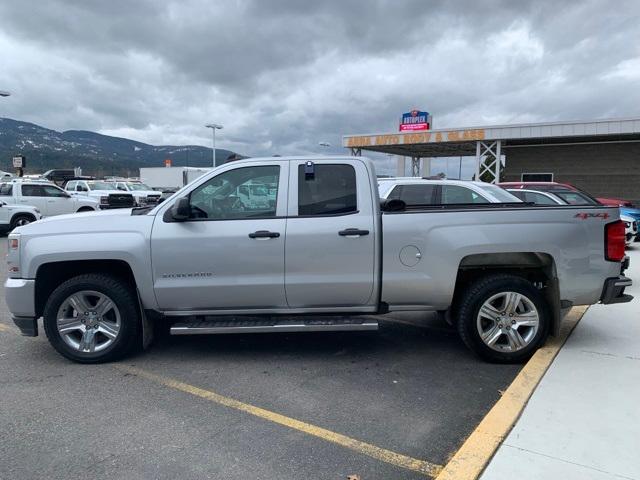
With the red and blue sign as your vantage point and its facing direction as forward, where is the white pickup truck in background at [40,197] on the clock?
The white pickup truck in background is roughly at 1 o'clock from the red and blue sign.

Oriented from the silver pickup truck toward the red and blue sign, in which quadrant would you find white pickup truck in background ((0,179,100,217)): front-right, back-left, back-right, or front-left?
front-left

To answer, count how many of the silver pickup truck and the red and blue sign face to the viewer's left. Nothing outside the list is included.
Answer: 1

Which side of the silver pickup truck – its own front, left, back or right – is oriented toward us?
left

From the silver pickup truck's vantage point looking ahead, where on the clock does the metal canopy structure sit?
The metal canopy structure is roughly at 4 o'clock from the silver pickup truck.

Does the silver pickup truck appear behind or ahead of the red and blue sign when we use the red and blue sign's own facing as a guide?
ahead

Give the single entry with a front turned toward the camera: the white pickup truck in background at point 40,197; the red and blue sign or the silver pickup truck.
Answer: the red and blue sign

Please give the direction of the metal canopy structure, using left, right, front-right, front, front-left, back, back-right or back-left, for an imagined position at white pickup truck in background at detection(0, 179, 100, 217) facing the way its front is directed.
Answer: front

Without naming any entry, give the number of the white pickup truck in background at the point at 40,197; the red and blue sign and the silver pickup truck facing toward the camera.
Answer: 1

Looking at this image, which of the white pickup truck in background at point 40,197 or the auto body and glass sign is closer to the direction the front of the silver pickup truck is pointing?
the white pickup truck in background

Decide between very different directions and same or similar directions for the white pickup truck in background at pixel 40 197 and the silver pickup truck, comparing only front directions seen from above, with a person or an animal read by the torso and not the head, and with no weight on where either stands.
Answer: very different directions

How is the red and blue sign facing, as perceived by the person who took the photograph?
facing the viewer
